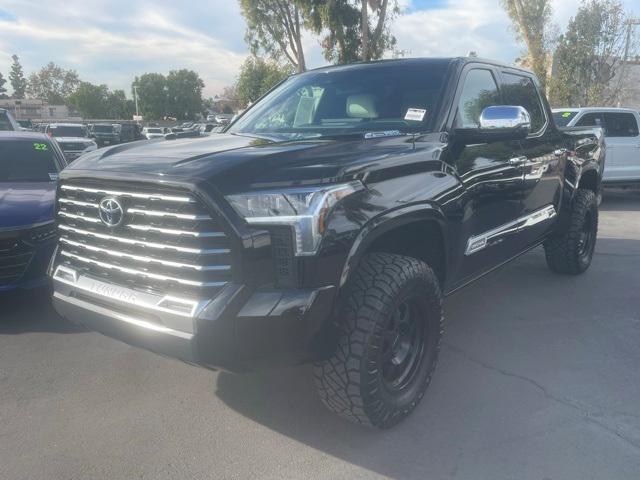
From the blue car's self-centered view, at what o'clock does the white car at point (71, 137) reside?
The white car is roughly at 6 o'clock from the blue car.

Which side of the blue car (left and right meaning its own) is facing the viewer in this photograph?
front

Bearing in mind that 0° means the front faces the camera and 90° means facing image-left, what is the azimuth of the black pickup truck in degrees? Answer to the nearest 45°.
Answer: approximately 45°

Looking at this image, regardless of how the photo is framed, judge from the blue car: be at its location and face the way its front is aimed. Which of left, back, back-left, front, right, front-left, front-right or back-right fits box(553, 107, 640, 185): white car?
left

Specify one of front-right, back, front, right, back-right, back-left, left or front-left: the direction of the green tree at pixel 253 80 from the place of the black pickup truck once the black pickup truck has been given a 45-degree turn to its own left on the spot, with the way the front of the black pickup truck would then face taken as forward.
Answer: back

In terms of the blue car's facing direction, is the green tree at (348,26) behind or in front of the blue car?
behind

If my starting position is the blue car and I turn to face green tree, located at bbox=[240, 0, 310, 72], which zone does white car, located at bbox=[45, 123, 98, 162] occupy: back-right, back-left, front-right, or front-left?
front-left

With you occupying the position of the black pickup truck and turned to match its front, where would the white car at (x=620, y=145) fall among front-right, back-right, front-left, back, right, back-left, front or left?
back

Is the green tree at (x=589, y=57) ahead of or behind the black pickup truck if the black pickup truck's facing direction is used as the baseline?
behind

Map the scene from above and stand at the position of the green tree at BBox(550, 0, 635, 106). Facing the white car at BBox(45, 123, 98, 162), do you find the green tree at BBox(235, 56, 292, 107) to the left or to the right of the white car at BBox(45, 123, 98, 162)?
right

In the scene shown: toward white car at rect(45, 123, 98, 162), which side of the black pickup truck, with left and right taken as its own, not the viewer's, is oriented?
right

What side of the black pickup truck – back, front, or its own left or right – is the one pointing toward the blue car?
right
